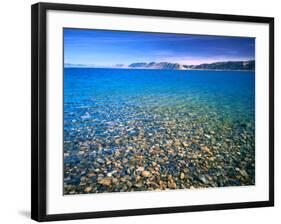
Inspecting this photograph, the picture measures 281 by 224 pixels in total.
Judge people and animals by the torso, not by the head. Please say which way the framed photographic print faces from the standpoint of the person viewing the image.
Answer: facing the viewer and to the right of the viewer
